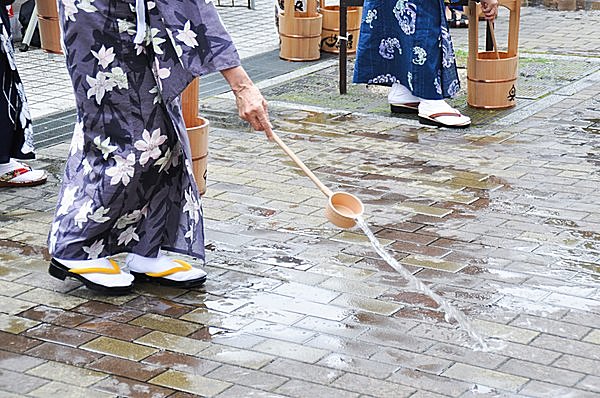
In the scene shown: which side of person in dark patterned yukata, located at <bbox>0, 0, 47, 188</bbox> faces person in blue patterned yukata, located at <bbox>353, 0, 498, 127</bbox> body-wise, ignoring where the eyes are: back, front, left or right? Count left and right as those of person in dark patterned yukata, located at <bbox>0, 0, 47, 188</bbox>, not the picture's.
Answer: front

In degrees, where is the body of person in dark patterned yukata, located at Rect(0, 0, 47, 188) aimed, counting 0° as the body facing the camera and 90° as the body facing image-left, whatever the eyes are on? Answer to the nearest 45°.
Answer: approximately 270°

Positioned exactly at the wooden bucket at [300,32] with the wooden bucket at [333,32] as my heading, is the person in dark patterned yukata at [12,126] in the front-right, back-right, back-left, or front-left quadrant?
back-right

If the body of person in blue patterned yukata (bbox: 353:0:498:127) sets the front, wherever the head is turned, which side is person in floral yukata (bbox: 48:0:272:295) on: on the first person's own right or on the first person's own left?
on the first person's own right

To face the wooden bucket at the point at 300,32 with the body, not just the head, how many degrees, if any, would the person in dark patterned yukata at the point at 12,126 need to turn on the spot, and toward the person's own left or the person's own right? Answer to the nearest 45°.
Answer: approximately 45° to the person's own left
